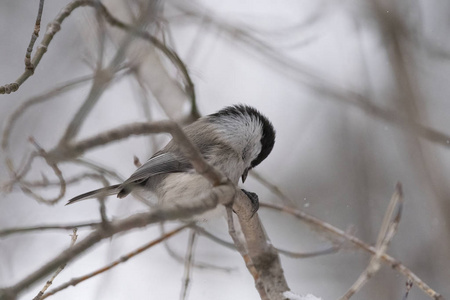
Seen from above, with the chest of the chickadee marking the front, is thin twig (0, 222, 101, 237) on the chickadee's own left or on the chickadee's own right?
on the chickadee's own right

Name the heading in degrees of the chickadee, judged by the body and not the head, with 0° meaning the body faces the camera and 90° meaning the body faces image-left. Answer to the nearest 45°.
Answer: approximately 270°
